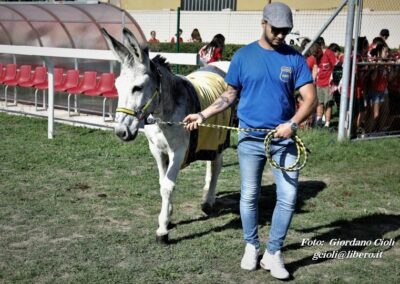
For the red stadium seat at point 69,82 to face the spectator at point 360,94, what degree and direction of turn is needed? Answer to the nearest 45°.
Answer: approximately 90° to its left

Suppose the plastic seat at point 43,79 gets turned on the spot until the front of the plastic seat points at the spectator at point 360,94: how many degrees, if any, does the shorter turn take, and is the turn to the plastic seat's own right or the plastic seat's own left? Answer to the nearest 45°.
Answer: approximately 90° to the plastic seat's own left

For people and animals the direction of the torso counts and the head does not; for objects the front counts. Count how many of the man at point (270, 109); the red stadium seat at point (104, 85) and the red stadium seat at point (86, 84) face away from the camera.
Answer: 0

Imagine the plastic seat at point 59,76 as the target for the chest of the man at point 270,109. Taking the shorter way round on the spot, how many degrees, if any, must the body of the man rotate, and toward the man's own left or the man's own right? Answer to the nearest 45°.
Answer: approximately 135° to the man's own right

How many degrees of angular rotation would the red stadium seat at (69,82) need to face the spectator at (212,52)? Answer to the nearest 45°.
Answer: approximately 90° to its left

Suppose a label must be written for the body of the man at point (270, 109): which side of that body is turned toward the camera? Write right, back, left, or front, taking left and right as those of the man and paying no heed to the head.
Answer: front

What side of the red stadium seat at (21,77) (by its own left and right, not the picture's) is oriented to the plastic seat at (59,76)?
left

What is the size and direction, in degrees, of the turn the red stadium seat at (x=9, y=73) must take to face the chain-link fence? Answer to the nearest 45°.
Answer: approximately 90° to its left

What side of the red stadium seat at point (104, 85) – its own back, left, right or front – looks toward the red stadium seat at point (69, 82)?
right

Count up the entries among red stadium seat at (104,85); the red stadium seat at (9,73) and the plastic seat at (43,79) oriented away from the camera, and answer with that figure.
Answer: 0

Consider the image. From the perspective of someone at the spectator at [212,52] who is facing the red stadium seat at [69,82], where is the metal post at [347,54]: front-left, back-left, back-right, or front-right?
back-left

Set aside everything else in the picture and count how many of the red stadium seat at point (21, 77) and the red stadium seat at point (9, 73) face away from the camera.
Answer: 0

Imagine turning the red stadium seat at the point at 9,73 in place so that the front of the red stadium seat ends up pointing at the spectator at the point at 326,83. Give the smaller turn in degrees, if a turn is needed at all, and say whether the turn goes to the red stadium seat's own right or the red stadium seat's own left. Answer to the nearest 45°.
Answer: approximately 90° to the red stadium seat's own left
